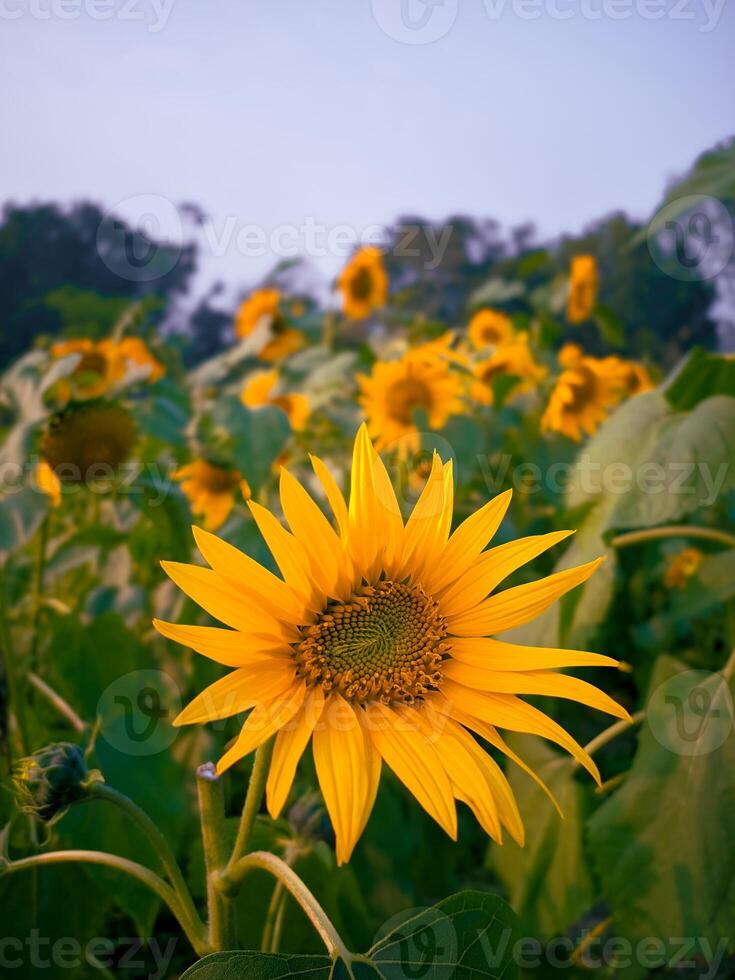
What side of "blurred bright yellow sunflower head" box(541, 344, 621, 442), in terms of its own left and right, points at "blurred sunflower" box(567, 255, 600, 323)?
back

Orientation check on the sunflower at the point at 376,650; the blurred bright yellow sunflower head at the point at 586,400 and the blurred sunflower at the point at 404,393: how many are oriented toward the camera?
3

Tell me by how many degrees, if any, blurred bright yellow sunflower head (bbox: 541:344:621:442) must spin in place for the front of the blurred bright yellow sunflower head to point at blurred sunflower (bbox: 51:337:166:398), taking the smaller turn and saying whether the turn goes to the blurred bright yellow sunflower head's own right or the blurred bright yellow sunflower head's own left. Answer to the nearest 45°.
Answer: approximately 90° to the blurred bright yellow sunflower head's own right

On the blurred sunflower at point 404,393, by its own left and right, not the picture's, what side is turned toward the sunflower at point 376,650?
front

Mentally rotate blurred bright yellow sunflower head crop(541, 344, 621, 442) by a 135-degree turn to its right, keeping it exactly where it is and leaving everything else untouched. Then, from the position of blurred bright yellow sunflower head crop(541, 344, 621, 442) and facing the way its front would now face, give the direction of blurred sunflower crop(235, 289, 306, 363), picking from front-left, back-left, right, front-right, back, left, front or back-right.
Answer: front

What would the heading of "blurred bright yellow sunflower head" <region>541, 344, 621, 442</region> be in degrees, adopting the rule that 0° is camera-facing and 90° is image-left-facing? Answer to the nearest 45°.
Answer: approximately 0°

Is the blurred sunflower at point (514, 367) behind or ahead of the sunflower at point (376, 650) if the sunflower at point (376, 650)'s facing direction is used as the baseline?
behind

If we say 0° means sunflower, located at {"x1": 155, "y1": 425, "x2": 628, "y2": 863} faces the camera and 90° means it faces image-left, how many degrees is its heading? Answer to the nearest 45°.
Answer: approximately 0°
